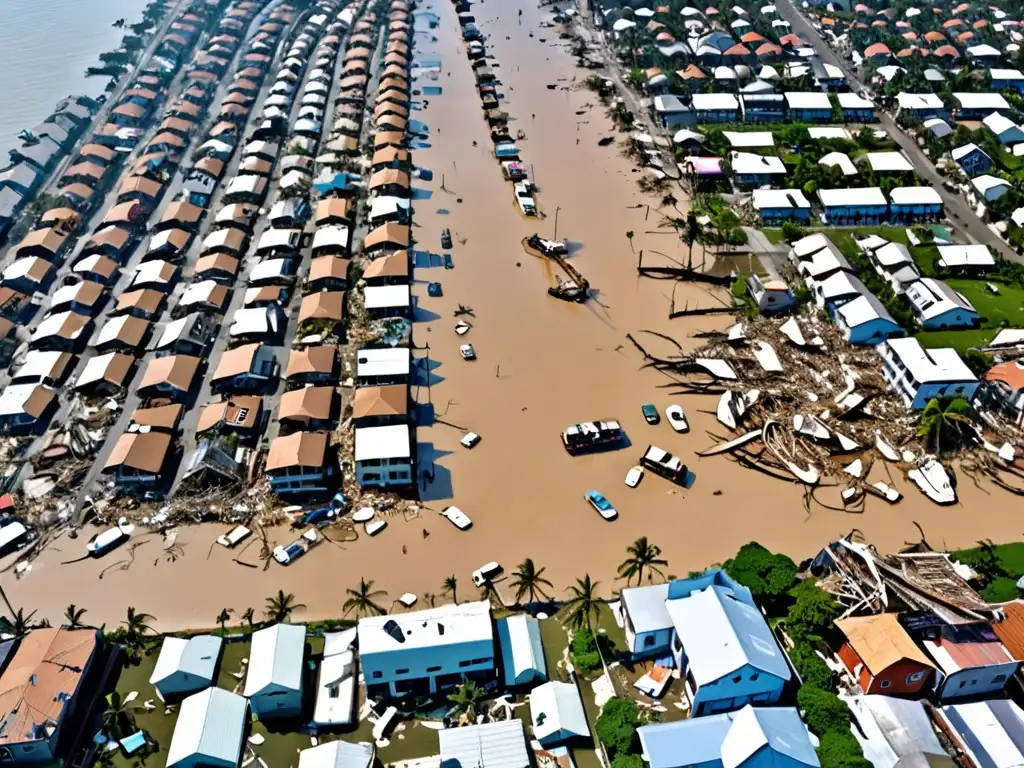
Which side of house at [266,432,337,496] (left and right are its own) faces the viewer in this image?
front

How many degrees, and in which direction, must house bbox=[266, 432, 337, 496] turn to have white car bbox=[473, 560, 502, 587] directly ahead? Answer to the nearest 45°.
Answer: approximately 45° to its left

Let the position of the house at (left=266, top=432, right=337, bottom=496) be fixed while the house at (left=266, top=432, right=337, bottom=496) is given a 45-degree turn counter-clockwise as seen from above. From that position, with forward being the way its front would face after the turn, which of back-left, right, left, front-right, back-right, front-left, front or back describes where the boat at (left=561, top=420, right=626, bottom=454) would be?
front-left

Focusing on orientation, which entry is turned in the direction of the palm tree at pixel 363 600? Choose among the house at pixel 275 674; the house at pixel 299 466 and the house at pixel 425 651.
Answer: the house at pixel 299 466
